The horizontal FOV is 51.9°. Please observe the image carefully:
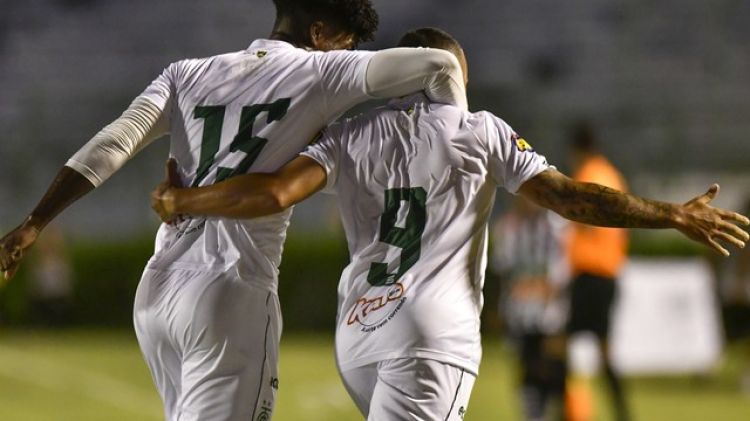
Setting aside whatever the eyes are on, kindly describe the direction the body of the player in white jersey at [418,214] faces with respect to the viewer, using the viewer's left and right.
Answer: facing away from the viewer

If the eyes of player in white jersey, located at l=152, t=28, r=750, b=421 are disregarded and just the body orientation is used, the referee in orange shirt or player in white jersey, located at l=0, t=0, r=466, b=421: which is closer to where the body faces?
the referee in orange shirt

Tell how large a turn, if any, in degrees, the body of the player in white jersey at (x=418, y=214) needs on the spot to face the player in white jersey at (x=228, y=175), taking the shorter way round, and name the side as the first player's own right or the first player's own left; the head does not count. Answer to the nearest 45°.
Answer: approximately 90° to the first player's own left

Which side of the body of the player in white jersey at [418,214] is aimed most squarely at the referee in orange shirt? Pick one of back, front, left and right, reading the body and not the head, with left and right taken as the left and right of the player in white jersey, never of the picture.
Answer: front
